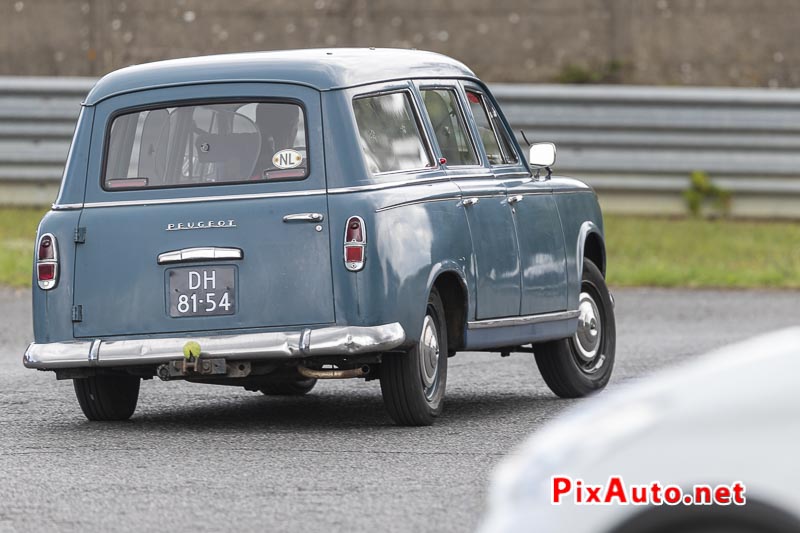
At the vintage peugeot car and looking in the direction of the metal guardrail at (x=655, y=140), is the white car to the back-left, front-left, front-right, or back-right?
back-right

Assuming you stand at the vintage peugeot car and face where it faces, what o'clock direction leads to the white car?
The white car is roughly at 4 o'clock from the vintage peugeot car.

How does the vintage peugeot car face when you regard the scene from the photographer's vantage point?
facing away from the viewer and to the right of the viewer

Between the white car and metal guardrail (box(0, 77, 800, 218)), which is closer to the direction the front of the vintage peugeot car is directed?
the metal guardrail
